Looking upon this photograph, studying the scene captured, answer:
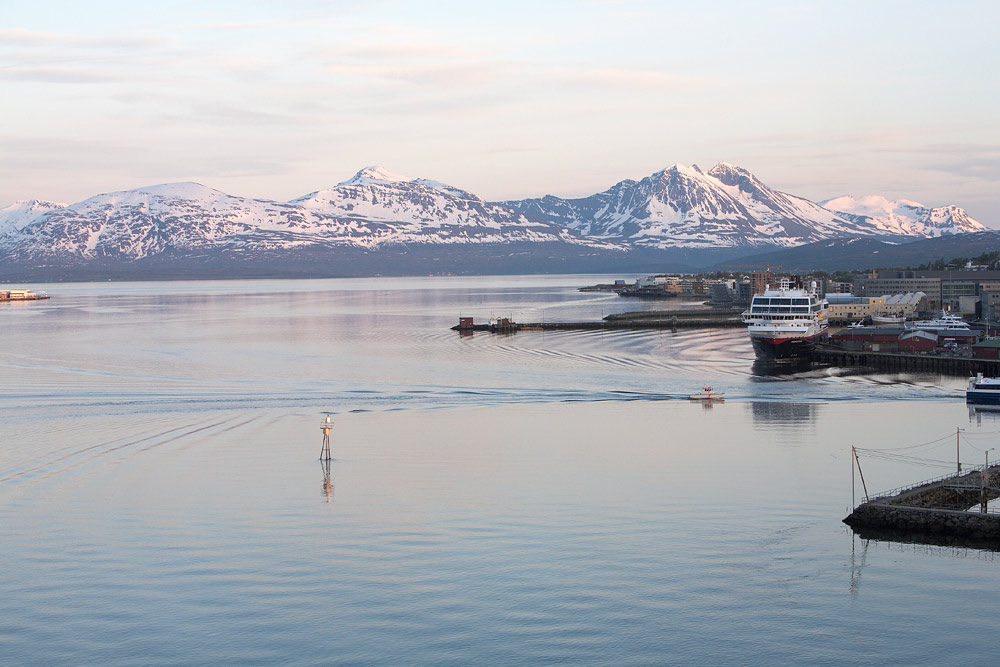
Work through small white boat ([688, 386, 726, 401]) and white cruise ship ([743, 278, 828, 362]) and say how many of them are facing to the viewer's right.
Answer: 1

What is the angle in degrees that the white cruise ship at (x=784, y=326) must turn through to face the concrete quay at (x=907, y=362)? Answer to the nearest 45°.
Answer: approximately 45° to its left

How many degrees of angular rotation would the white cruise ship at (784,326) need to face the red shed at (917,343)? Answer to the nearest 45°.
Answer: approximately 90° to its left

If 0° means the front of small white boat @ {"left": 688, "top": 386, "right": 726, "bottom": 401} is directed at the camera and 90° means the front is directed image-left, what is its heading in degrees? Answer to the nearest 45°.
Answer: approximately 270°

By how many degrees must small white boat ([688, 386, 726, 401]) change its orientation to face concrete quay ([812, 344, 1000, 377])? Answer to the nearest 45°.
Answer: approximately 45° to its left

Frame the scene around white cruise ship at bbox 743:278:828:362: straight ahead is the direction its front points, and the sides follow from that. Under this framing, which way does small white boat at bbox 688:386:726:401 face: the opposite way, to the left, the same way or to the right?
to the left

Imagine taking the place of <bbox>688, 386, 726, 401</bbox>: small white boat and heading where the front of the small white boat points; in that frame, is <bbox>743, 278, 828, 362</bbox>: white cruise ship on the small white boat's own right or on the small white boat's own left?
on the small white boat's own left

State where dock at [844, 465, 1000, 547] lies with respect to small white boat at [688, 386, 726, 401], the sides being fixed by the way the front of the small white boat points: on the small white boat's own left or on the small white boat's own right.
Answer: on the small white boat's own right

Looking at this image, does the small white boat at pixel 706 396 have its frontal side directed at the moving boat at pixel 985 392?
yes

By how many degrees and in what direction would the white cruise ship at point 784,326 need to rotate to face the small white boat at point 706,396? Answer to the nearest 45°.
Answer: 0° — it already faces it

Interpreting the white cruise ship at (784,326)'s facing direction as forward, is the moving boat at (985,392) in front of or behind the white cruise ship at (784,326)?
in front
